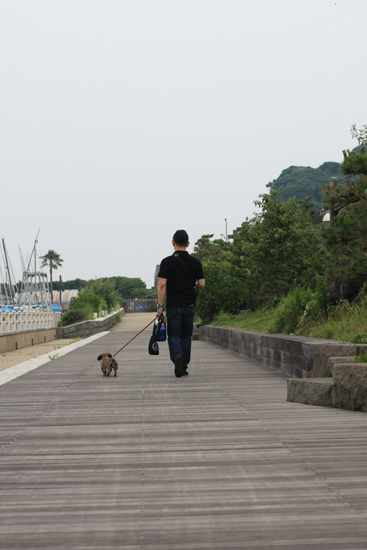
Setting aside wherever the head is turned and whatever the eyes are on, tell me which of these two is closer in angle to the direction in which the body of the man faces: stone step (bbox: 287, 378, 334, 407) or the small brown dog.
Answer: the small brown dog

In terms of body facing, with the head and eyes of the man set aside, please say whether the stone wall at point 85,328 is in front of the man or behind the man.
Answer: in front

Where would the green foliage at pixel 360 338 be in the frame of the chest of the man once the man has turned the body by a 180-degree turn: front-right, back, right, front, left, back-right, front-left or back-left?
front-left

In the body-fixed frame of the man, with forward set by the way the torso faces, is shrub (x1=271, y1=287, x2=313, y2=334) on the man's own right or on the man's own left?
on the man's own right

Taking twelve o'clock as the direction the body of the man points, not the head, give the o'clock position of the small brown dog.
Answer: The small brown dog is roughly at 10 o'clock from the man.

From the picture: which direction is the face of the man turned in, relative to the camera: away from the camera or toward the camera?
away from the camera

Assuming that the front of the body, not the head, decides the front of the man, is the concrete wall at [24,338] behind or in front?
in front

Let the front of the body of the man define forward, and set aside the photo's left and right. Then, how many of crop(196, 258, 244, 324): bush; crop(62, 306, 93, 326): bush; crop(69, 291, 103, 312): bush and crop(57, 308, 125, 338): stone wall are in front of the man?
4

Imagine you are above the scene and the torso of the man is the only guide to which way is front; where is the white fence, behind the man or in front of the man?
in front

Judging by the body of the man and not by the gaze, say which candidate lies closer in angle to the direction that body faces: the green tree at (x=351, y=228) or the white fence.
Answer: the white fence

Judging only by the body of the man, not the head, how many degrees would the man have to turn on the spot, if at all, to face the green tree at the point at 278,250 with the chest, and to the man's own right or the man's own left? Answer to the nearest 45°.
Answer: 0° — they already face it

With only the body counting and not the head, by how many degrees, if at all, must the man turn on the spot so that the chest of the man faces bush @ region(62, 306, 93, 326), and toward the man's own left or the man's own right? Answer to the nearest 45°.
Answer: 0° — they already face it

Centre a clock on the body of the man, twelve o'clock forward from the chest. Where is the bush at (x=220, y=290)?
The bush is roughly at 12 o'clock from the man.

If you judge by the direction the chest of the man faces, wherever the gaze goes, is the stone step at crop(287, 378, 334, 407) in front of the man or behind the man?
behind

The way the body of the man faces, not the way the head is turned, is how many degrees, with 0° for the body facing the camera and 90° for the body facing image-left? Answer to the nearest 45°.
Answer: approximately 180°
